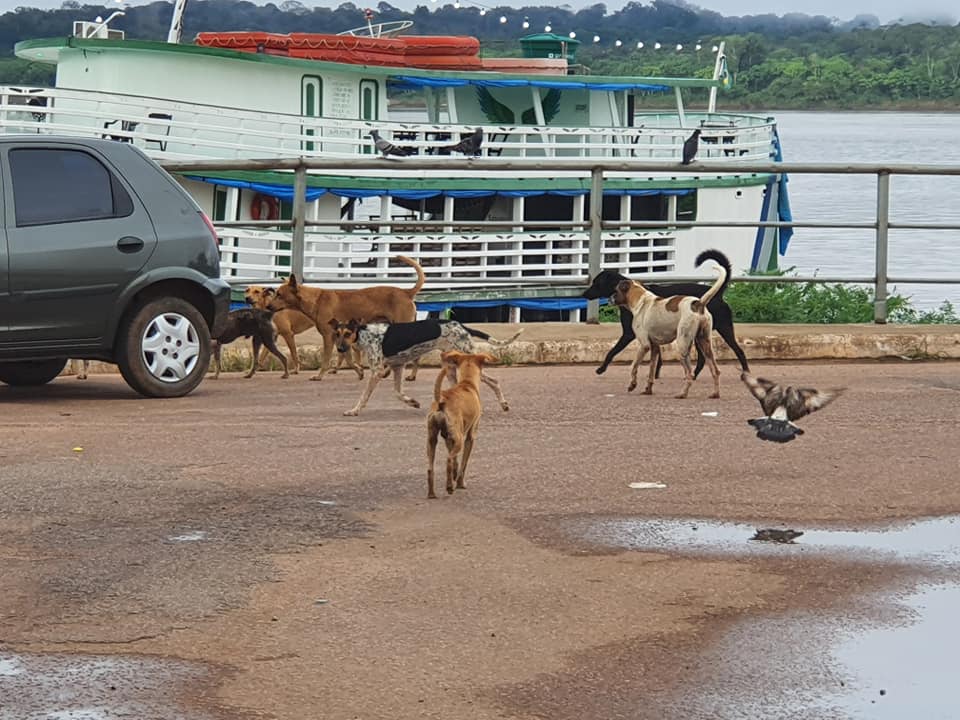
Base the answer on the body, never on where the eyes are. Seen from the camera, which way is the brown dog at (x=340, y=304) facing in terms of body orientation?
to the viewer's left

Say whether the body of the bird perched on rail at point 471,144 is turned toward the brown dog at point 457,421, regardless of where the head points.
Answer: no

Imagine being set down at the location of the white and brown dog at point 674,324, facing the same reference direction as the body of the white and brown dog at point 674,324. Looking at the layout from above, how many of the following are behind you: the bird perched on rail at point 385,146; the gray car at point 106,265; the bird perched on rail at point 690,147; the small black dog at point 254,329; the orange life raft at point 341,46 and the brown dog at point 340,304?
0

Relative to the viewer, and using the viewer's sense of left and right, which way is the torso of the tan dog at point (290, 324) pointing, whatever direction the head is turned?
facing to the left of the viewer

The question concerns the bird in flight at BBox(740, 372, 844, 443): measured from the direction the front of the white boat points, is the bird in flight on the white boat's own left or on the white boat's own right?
on the white boat's own left

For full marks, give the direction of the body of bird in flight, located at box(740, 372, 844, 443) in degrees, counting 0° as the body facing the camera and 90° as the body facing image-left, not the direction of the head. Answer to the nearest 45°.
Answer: approximately 180°

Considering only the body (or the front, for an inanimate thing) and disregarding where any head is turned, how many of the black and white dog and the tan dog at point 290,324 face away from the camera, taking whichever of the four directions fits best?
0

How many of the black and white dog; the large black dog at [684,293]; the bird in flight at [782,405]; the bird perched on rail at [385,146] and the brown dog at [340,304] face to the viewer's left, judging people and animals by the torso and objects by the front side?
4

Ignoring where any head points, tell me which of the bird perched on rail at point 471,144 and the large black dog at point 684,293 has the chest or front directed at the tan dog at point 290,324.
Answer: the large black dog

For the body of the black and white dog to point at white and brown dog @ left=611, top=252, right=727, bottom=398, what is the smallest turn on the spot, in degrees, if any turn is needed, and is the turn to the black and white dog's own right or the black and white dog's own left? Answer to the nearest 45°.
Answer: approximately 180°

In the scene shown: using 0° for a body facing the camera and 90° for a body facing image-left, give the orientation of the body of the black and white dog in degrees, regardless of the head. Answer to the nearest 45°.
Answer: approximately 90°

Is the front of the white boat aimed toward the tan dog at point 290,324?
no

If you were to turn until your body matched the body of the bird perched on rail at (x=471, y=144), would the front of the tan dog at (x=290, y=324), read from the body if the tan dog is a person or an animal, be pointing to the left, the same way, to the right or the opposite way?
the opposite way

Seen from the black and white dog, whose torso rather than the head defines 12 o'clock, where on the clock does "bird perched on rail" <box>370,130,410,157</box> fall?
The bird perched on rail is roughly at 3 o'clock from the black and white dog.

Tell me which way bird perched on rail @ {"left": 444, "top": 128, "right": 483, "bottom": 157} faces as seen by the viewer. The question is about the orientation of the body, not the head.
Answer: to the viewer's right

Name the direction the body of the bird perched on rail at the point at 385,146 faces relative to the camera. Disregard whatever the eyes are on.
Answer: to the viewer's left
